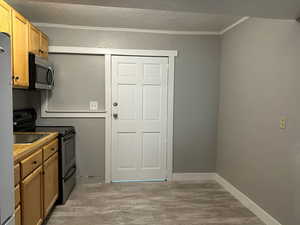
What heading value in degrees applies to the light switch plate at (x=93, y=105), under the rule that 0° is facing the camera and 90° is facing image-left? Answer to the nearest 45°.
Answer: approximately 0°

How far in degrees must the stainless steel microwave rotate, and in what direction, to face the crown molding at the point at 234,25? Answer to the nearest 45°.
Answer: approximately 45° to its left

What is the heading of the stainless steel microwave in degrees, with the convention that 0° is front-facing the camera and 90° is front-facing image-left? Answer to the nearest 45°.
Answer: approximately 315°

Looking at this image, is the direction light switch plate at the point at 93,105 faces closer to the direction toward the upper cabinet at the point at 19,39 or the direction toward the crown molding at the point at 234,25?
the upper cabinet

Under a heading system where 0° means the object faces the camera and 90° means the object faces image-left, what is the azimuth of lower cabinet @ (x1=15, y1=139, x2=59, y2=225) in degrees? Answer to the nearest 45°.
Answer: approximately 315°

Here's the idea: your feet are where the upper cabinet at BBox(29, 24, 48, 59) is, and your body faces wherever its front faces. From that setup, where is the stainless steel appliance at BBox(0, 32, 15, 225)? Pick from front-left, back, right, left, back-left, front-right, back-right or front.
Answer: front-right
